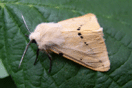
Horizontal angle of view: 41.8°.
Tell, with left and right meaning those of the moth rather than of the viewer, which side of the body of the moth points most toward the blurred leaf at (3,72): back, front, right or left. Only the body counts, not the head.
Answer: front

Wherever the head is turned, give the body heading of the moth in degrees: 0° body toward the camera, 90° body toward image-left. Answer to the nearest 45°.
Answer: approximately 90°

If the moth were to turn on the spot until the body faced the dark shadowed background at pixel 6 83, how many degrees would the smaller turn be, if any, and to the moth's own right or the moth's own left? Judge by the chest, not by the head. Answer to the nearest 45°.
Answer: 0° — it already faces it
